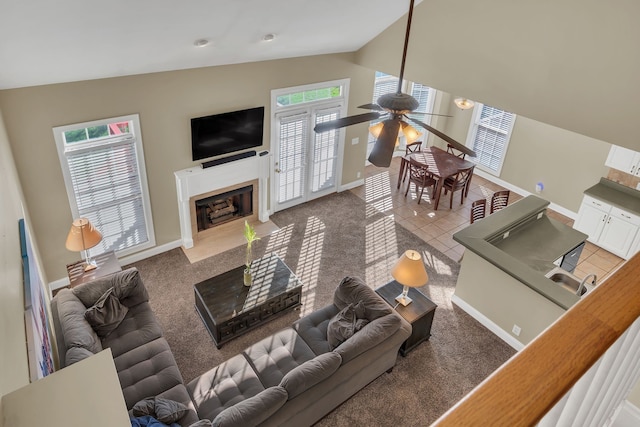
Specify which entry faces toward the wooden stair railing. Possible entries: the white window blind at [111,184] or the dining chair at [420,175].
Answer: the white window blind

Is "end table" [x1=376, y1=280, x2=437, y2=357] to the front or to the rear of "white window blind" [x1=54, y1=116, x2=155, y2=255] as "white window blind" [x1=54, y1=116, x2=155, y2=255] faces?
to the front

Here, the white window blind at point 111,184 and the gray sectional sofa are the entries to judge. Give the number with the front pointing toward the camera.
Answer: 1

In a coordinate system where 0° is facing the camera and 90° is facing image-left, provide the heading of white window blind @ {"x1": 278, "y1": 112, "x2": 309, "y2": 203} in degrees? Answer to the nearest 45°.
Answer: approximately 315°

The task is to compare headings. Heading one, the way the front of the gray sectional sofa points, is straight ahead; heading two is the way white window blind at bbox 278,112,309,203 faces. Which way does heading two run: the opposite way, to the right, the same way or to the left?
the opposite way

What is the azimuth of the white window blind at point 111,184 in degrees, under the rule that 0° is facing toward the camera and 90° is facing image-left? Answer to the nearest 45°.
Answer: approximately 0°

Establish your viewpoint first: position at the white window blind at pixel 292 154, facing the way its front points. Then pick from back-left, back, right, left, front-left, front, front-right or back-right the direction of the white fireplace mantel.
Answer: right

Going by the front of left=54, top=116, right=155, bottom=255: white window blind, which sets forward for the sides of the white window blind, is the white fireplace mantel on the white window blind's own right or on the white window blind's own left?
on the white window blind's own left

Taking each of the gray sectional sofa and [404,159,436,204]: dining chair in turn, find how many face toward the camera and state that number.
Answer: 0

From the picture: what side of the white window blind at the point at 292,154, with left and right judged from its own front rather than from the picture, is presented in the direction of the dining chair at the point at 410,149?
left

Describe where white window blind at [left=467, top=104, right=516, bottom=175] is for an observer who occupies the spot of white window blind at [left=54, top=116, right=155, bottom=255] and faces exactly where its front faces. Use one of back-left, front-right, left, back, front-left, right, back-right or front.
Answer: left

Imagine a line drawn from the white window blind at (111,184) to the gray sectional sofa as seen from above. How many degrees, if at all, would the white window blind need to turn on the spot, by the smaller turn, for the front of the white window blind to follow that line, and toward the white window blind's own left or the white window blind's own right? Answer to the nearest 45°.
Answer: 0° — it already faces it

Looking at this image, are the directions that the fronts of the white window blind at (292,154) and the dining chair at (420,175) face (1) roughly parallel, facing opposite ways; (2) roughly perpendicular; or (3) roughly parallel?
roughly perpendicular

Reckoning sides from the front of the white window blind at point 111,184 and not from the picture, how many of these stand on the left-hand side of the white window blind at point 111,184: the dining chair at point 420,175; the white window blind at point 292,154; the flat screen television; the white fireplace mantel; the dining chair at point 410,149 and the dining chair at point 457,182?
6

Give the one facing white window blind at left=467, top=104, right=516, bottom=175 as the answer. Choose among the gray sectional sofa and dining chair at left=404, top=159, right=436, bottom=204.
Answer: the dining chair
